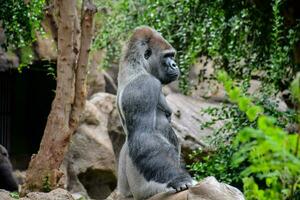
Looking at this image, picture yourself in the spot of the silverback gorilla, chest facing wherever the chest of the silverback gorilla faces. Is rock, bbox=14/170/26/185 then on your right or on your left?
on your left

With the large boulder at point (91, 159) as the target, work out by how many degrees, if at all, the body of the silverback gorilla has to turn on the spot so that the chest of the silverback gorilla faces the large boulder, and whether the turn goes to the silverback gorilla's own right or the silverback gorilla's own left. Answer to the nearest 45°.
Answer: approximately 90° to the silverback gorilla's own left

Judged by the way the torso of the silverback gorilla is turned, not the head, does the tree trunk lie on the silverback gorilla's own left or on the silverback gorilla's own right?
on the silverback gorilla's own left

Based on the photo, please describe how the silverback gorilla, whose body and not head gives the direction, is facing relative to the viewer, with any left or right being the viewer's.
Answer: facing to the right of the viewer
